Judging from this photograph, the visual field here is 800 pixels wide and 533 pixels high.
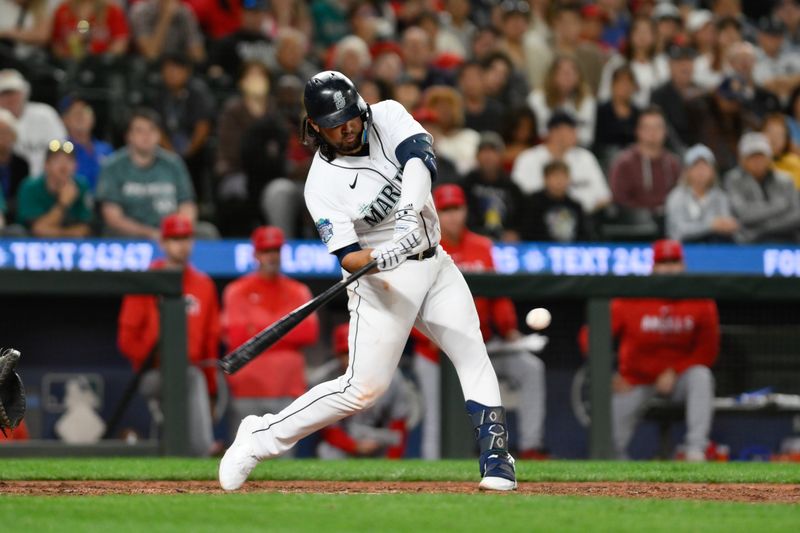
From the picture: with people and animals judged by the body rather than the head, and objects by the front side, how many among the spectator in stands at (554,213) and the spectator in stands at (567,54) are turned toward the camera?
2

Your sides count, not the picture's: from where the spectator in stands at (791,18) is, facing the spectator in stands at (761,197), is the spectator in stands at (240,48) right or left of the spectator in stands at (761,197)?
right

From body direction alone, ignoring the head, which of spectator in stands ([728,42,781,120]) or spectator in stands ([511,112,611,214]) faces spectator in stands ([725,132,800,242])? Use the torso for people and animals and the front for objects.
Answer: spectator in stands ([728,42,781,120])

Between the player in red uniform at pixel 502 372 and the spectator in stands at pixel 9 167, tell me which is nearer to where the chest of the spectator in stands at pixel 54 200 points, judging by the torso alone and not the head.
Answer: the player in red uniform

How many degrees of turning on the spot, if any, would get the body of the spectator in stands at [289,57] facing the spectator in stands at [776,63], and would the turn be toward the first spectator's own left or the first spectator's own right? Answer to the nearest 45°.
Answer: approximately 90° to the first spectator's own left

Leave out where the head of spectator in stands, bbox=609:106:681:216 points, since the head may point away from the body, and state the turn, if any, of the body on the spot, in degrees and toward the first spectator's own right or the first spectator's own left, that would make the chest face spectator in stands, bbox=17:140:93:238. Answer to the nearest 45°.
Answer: approximately 45° to the first spectator's own right

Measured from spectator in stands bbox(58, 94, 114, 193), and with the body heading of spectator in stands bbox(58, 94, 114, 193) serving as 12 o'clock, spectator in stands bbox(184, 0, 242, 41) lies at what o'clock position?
spectator in stands bbox(184, 0, 242, 41) is roughly at 7 o'clock from spectator in stands bbox(58, 94, 114, 193).

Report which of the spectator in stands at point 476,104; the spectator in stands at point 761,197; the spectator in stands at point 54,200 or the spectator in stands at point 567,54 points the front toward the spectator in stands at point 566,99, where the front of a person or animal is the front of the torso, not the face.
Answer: the spectator in stands at point 567,54

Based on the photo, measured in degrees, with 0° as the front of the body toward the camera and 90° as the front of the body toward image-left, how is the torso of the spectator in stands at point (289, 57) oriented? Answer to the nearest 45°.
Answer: approximately 0°

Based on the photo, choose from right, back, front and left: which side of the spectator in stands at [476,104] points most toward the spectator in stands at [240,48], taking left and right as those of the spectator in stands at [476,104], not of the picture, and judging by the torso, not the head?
right
